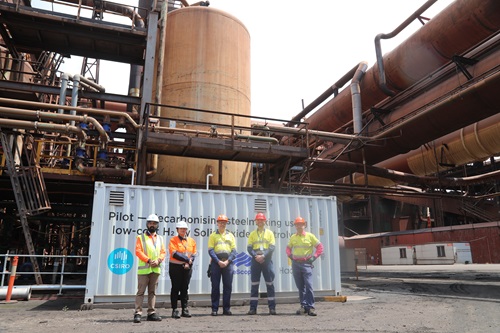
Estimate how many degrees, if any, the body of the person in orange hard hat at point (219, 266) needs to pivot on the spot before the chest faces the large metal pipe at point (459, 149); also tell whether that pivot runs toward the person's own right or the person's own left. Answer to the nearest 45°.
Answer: approximately 135° to the person's own left

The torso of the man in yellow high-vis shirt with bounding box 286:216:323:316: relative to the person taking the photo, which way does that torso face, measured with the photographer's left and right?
facing the viewer

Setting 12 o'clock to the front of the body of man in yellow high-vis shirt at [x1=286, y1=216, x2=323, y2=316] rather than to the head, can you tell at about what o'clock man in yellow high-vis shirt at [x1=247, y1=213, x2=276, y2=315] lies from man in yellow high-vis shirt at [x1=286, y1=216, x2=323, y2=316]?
man in yellow high-vis shirt at [x1=247, y1=213, x2=276, y2=315] is roughly at 3 o'clock from man in yellow high-vis shirt at [x1=286, y1=216, x2=323, y2=316].

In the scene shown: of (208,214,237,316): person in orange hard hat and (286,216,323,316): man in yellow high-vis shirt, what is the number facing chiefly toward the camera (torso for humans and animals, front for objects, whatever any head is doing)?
2

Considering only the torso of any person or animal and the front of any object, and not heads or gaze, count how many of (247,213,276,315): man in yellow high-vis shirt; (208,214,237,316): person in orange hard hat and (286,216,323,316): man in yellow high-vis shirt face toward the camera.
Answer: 3

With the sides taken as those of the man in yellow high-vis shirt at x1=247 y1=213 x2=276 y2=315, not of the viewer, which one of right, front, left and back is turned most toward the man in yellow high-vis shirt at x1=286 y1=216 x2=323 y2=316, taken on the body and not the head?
left

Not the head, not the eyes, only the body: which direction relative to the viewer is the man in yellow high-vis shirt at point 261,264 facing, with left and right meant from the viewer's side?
facing the viewer

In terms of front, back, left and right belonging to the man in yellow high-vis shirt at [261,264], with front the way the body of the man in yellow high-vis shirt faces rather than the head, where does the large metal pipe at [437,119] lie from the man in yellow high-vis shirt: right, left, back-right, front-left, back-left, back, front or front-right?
back-left

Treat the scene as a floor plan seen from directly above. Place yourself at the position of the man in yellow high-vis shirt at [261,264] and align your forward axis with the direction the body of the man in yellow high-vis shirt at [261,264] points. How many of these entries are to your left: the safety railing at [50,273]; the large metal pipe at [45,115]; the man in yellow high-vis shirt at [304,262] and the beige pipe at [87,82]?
1

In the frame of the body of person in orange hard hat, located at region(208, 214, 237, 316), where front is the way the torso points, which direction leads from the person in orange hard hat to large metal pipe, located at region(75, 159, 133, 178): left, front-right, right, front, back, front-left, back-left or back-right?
back-right

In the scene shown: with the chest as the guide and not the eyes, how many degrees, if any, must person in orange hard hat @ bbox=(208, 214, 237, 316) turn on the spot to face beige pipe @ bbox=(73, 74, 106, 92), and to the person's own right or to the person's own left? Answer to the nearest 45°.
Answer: approximately 135° to the person's own right
